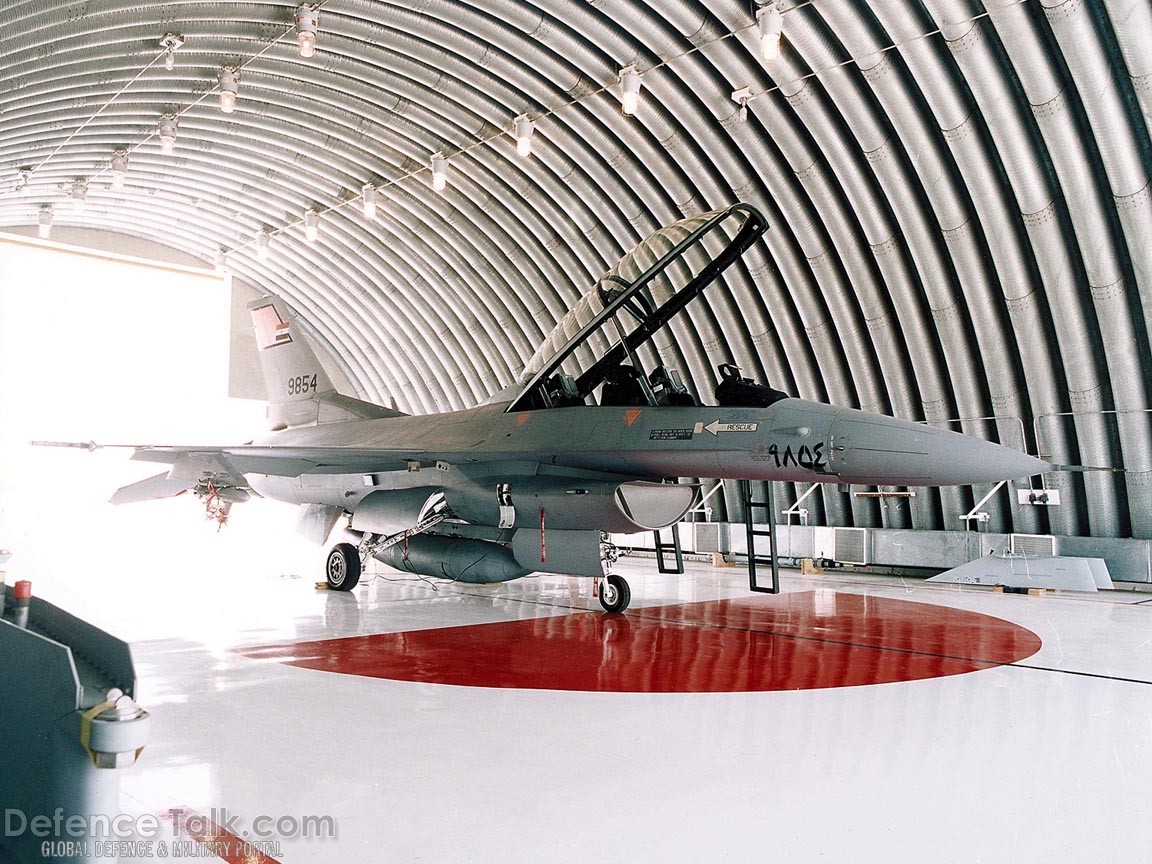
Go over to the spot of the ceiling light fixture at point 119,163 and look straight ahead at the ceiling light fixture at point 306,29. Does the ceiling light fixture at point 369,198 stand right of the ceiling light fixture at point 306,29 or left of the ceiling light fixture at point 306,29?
left

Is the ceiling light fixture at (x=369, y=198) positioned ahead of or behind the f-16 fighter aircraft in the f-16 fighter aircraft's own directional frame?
behind

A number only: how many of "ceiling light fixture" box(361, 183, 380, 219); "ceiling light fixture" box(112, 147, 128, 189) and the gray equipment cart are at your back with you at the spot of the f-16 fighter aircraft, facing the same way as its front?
2

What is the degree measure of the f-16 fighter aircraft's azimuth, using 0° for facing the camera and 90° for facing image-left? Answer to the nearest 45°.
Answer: approximately 315°

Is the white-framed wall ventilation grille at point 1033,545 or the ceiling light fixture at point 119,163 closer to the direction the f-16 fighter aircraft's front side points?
the white-framed wall ventilation grille

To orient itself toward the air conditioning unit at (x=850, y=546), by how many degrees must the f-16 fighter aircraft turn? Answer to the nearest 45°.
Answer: approximately 90° to its left

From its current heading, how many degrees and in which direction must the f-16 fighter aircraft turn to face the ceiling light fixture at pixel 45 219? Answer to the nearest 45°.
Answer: approximately 180°
